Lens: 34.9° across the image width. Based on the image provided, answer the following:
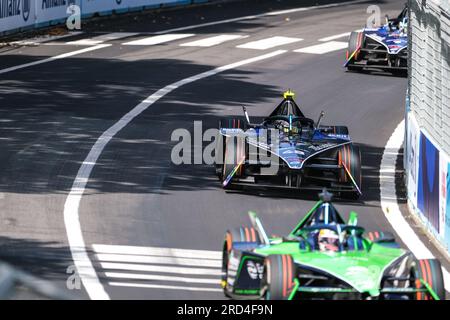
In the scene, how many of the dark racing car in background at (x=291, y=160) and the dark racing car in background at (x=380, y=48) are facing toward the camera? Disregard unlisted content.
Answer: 2

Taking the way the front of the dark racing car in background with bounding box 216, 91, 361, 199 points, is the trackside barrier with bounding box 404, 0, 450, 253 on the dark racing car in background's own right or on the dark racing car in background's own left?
on the dark racing car in background's own left

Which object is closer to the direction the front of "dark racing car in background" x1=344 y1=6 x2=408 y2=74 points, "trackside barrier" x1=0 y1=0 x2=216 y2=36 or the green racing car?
the green racing car

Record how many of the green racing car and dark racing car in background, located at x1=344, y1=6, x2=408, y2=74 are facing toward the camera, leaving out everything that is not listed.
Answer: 2

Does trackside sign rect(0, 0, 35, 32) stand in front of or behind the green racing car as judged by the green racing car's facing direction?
behind

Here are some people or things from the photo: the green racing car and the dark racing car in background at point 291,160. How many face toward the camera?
2

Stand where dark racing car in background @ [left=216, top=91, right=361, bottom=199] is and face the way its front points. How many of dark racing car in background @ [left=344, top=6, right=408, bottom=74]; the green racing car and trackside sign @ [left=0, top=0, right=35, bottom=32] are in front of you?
1

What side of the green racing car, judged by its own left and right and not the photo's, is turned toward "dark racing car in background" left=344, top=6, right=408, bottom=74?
back

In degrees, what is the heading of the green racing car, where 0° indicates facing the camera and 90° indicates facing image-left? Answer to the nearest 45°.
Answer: approximately 0°

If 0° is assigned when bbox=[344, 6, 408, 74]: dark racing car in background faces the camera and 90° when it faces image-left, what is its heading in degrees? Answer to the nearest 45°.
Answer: approximately 0°

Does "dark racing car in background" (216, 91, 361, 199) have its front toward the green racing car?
yes

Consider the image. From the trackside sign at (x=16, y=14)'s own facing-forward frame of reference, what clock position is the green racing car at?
The green racing car is roughly at 1 o'clock from the trackside sign.

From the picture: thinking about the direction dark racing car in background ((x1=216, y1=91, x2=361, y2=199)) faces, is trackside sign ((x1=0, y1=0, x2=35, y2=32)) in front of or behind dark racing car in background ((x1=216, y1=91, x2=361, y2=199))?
behind

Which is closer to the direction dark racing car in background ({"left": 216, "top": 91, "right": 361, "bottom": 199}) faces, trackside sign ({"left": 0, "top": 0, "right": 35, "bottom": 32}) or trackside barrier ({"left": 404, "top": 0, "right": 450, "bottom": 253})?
the trackside barrier
